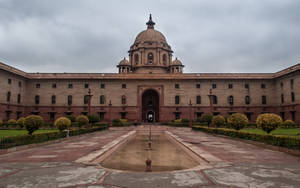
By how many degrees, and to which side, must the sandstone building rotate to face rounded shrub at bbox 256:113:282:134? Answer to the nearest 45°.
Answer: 0° — it already faces it

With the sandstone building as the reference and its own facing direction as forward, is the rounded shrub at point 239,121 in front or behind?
in front

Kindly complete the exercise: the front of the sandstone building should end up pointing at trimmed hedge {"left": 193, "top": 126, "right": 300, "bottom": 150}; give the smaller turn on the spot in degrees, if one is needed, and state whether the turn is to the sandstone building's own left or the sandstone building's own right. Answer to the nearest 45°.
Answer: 0° — it already faces it

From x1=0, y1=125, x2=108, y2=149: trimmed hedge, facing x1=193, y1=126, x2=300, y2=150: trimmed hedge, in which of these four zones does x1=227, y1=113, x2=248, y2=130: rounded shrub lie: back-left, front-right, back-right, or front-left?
front-left

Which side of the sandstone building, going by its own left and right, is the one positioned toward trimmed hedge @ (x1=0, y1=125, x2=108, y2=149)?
front

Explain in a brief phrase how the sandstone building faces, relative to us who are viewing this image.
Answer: facing the viewer
